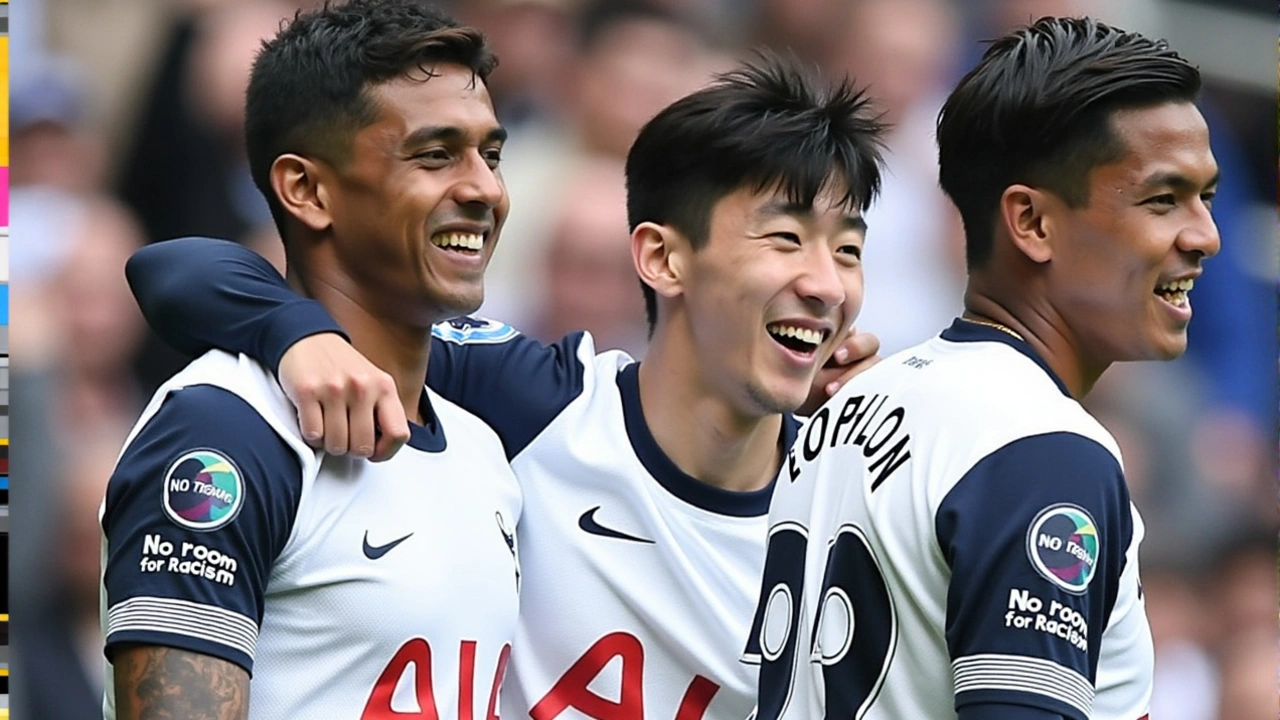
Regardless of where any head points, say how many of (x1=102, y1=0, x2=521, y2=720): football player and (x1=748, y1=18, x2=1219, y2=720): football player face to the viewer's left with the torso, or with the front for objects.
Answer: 0

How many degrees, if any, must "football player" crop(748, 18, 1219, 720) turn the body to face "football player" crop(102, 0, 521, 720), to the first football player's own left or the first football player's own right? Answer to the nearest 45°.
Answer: approximately 135° to the first football player's own left

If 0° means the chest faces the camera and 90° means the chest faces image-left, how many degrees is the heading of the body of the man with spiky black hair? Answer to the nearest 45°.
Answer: approximately 315°

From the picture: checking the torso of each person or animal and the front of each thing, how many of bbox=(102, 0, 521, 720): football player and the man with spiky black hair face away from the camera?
0

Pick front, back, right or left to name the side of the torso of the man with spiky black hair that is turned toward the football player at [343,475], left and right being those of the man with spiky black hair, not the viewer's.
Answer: right

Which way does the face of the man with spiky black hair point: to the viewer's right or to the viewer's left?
to the viewer's right

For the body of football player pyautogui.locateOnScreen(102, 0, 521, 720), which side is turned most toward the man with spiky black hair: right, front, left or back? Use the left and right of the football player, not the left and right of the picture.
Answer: left

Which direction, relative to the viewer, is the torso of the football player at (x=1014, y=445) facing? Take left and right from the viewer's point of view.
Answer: facing away from the viewer and to the right of the viewer

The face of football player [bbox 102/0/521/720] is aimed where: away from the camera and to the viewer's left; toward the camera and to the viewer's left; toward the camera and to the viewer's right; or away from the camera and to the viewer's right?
toward the camera and to the viewer's right

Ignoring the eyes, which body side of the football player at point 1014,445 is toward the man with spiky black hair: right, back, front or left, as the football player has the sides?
left
